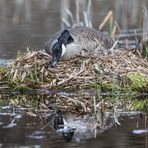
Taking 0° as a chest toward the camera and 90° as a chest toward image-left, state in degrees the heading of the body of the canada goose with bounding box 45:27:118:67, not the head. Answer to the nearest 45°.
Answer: approximately 45°
